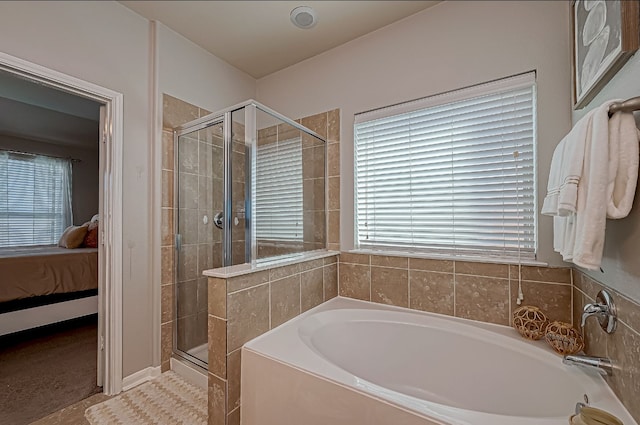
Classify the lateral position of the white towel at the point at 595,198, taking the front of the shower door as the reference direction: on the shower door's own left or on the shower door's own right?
on the shower door's own left

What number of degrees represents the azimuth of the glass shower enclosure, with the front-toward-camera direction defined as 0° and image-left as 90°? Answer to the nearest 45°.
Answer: approximately 45°

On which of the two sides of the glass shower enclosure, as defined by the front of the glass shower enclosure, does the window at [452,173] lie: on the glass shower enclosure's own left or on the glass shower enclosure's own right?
on the glass shower enclosure's own left

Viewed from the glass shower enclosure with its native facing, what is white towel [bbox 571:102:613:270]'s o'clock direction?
The white towel is roughly at 9 o'clock from the glass shower enclosure.

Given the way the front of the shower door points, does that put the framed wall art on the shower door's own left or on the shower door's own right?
on the shower door's own left

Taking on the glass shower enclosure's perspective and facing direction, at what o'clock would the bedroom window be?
The bedroom window is roughly at 3 o'clock from the glass shower enclosure.

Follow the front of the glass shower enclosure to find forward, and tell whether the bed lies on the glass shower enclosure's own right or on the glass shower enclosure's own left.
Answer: on the glass shower enclosure's own right
